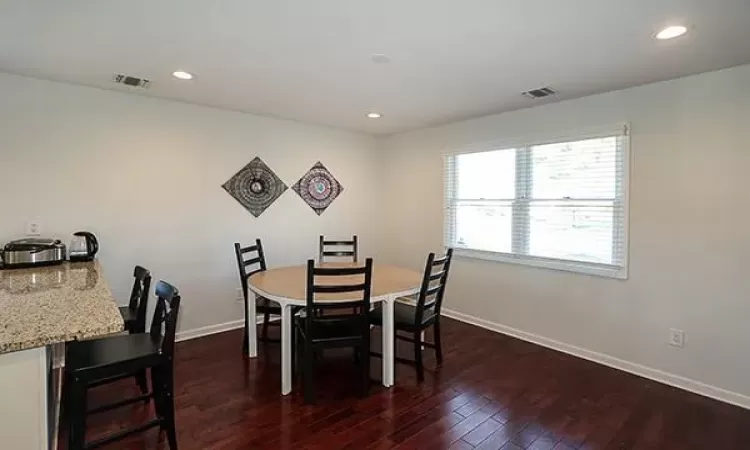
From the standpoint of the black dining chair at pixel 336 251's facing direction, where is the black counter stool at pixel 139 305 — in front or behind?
in front

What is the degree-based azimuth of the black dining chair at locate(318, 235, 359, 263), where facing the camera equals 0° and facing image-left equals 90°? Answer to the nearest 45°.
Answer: approximately 0°

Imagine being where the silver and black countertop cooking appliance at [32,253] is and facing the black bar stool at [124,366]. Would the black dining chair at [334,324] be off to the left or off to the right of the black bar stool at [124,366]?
left

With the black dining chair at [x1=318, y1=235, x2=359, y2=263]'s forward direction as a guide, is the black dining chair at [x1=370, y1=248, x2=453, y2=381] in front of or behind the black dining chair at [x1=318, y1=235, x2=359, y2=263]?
in front

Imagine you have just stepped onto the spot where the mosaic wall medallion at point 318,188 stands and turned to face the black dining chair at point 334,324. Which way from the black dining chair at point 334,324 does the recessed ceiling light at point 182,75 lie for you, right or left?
right

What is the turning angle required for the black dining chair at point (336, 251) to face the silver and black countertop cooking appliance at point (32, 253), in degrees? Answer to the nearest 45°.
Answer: approximately 45° to its right

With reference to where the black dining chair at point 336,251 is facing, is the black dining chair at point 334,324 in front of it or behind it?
in front

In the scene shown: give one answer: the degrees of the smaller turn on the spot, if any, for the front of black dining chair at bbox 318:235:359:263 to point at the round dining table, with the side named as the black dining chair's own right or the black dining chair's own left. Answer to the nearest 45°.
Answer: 0° — it already faces it

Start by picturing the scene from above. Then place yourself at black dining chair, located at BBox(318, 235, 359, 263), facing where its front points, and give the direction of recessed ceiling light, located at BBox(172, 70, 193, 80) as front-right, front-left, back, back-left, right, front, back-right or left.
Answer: front-right
